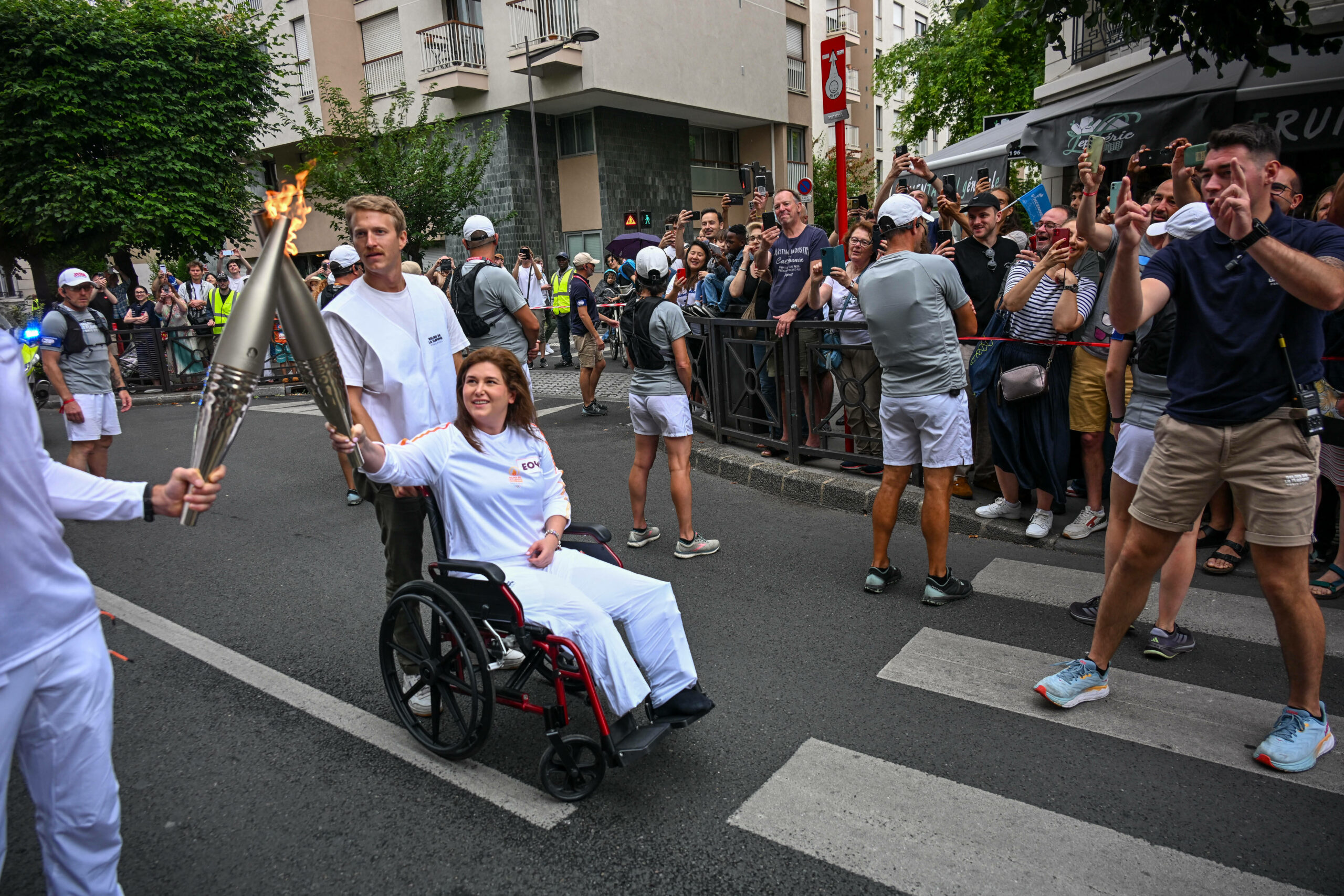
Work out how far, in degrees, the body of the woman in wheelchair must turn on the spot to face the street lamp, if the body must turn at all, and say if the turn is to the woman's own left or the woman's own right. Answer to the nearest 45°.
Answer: approximately 135° to the woman's own left

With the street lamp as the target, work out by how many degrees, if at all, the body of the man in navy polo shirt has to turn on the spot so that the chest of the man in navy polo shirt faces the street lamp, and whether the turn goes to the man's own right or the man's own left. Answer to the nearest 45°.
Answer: approximately 90° to the man's own right

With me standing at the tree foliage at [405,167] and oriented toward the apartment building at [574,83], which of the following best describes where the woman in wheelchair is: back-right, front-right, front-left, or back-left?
back-right

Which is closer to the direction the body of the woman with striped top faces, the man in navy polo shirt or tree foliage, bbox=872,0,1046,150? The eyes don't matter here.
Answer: the man in navy polo shirt

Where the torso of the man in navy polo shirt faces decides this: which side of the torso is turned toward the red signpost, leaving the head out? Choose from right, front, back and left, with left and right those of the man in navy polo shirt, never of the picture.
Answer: right

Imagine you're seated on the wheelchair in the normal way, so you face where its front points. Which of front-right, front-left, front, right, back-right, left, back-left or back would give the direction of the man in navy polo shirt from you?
front-left

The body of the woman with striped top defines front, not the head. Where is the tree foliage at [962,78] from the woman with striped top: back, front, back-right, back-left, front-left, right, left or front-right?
back-right

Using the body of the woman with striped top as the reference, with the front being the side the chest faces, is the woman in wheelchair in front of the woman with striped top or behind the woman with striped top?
in front

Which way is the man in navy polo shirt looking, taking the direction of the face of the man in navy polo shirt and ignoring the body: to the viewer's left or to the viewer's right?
to the viewer's left

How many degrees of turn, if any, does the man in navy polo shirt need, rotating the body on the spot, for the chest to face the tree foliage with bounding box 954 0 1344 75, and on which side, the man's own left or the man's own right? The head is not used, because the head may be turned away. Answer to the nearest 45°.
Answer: approximately 135° to the man's own right

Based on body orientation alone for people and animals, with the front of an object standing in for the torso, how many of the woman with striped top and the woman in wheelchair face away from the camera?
0

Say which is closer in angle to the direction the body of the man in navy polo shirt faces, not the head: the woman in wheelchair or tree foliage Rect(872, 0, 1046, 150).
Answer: the woman in wheelchair

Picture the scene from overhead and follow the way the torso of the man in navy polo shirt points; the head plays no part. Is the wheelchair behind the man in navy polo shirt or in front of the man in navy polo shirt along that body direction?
in front

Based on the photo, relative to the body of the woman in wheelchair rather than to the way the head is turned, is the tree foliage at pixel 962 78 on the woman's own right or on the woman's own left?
on the woman's own left

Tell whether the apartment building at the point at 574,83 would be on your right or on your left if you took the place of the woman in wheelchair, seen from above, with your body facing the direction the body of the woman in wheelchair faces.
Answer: on your left

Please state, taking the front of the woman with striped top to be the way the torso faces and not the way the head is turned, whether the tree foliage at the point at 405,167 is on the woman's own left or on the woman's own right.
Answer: on the woman's own right

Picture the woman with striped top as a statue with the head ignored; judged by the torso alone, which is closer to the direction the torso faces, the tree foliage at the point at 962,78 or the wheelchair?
the wheelchair
